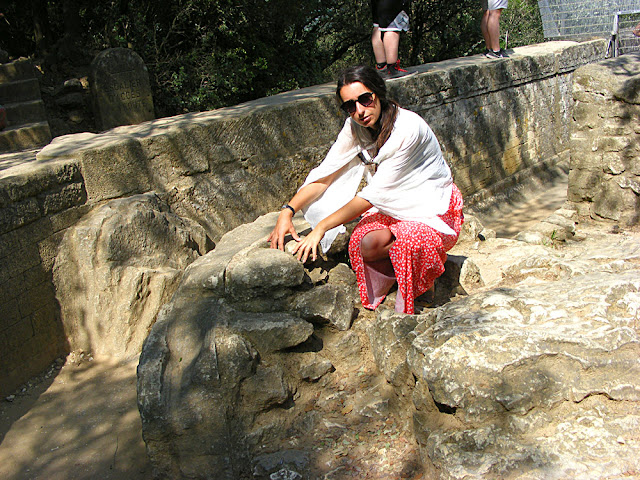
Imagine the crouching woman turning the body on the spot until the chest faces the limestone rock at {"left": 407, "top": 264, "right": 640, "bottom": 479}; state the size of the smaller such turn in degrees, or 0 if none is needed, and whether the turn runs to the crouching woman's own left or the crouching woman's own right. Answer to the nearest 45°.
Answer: approximately 45° to the crouching woman's own left

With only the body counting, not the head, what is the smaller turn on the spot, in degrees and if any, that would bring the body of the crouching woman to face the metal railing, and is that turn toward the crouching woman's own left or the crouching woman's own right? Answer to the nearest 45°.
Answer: approximately 180°

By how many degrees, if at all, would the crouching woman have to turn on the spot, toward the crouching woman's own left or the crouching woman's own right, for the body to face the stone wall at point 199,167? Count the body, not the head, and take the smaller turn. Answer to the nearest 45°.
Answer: approximately 90° to the crouching woman's own right

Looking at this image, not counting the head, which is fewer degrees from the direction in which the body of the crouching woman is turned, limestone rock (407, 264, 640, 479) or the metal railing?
the limestone rock

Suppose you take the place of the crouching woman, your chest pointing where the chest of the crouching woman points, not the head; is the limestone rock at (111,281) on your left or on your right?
on your right

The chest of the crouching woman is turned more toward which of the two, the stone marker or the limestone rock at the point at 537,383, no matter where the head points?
the limestone rock

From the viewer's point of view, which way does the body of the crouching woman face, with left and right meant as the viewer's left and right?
facing the viewer and to the left of the viewer

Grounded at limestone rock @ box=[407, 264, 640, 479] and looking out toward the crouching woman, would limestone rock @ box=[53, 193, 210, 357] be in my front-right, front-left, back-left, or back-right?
front-left

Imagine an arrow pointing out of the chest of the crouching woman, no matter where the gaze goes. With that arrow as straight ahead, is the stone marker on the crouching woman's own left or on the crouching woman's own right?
on the crouching woman's own right
